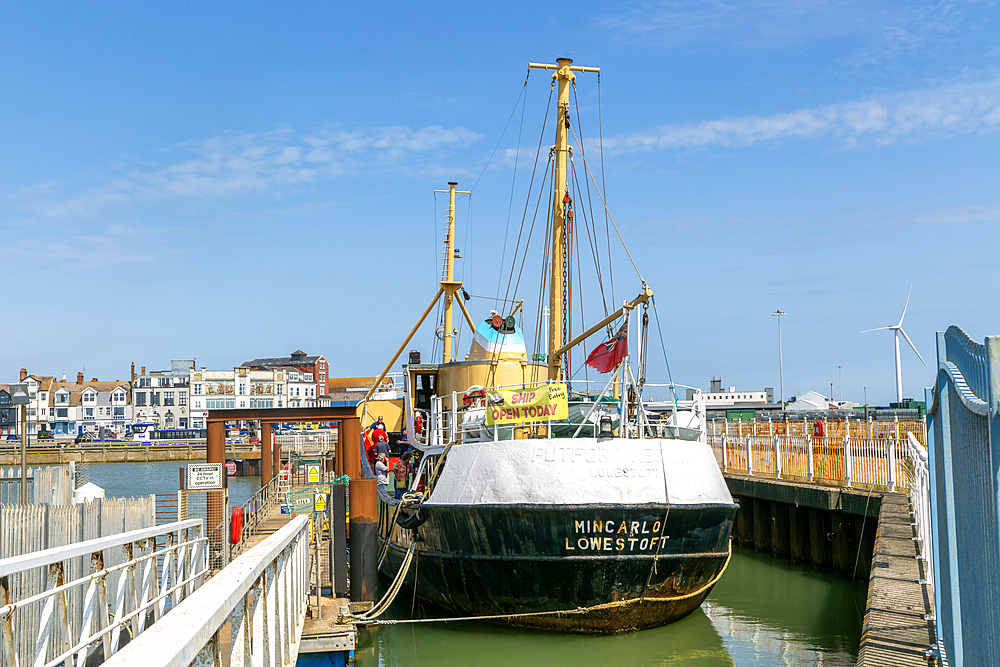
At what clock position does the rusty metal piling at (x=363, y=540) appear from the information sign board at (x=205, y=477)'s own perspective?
The rusty metal piling is roughly at 10 o'clock from the information sign board.

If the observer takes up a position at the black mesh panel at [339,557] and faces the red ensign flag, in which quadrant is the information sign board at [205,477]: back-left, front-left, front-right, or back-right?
back-left

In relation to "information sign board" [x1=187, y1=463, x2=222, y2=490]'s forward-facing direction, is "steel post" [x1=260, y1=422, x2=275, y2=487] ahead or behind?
behind

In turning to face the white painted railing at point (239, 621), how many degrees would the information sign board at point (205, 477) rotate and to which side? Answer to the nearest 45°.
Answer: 0° — it already faces it

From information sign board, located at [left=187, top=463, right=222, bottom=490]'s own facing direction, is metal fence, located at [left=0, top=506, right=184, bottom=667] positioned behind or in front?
in front

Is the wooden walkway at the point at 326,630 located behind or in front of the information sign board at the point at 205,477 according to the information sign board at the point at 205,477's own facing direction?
in front

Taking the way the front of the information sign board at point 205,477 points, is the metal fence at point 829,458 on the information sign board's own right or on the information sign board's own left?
on the information sign board's own left

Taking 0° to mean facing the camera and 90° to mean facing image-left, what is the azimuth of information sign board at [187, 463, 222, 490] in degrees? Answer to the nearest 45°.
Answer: approximately 0°

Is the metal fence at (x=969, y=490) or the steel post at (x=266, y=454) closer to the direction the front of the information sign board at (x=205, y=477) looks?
the metal fence

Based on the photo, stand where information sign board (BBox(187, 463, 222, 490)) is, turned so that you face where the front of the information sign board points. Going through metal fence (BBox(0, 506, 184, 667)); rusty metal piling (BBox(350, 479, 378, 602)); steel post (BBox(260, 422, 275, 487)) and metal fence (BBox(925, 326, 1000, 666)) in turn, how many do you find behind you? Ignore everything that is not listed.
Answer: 1

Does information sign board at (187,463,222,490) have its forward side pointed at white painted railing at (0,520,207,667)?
yes

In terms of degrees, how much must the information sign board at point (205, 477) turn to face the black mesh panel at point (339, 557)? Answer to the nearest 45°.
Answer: approximately 45° to its left

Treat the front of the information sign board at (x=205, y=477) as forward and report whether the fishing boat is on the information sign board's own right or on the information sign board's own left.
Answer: on the information sign board's own left
